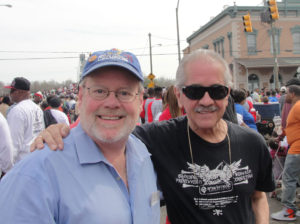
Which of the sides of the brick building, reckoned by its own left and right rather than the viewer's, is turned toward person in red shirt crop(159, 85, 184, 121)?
front

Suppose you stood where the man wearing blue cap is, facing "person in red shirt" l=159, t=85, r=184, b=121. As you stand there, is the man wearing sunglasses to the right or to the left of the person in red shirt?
right

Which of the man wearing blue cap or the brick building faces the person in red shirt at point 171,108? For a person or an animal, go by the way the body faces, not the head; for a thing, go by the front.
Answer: the brick building

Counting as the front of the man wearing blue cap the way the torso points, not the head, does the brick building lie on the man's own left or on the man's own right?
on the man's own left

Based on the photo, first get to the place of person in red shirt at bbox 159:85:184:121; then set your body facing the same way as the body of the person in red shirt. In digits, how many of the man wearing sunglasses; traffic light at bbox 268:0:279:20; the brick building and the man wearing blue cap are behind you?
2

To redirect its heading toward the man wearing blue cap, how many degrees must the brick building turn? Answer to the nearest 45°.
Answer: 0° — it already faces them

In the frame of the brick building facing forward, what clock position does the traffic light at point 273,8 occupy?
The traffic light is roughly at 12 o'clock from the brick building.

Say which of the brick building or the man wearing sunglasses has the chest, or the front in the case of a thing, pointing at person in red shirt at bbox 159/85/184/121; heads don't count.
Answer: the brick building

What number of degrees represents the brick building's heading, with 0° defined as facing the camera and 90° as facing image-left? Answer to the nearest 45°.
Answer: approximately 0°
